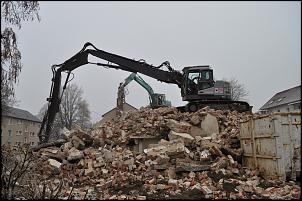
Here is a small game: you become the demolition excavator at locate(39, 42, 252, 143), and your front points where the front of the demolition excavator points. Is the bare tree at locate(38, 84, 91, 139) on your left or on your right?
on your right

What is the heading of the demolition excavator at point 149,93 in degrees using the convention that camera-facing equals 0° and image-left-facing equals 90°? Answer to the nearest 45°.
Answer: approximately 90°

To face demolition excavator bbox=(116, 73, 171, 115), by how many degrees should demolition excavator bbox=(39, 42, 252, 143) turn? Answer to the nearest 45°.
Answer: approximately 90° to its right

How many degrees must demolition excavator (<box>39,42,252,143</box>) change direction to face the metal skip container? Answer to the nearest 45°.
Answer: approximately 90° to its left

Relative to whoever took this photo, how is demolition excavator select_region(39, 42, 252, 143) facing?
facing to the left of the viewer

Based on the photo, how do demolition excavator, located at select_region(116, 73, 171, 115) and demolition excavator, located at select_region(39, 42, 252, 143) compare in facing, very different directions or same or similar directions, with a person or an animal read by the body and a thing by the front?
same or similar directions

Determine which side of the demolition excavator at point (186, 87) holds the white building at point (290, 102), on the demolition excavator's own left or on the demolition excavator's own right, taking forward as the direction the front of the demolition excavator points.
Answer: on the demolition excavator's own right

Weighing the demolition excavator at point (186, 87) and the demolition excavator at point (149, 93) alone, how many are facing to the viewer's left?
2

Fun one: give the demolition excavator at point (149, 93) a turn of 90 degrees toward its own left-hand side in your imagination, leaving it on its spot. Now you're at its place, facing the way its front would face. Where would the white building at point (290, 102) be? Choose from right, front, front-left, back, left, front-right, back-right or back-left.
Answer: back-left
